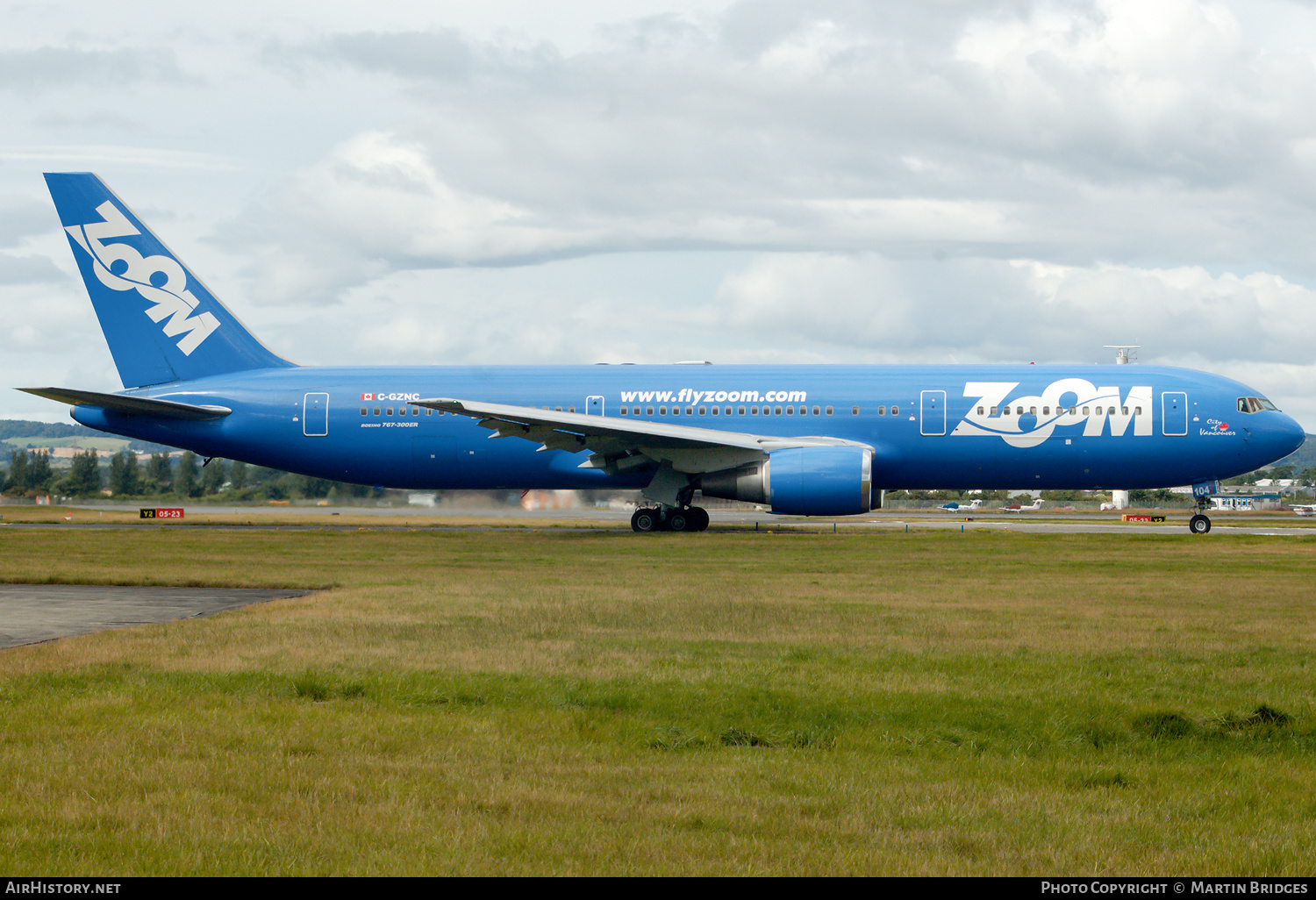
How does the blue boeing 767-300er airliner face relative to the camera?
to the viewer's right
